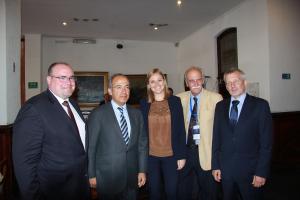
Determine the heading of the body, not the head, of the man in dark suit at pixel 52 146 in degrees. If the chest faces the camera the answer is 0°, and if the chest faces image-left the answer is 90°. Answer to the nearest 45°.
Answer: approximately 315°

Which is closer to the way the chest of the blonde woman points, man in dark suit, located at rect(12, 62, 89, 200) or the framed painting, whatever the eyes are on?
the man in dark suit

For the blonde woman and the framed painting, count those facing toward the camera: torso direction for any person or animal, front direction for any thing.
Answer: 2

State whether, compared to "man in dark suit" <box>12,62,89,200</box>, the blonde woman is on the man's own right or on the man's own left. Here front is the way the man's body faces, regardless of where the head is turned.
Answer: on the man's own left

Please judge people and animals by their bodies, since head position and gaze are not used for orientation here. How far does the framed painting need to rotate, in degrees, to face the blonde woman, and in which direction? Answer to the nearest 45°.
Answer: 0° — it already faces them

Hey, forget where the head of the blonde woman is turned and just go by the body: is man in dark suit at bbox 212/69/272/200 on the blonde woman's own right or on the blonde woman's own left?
on the blonde woman's own left
